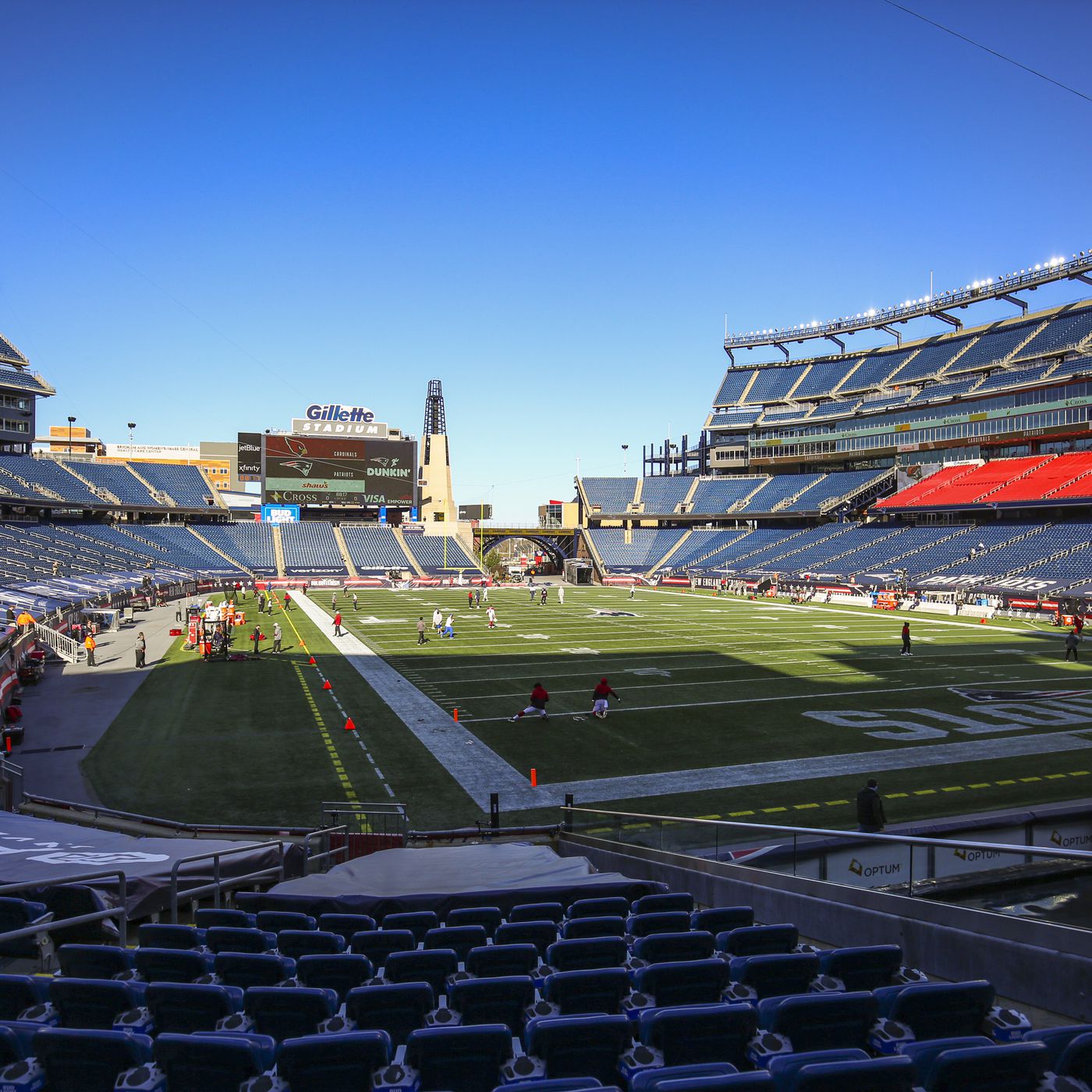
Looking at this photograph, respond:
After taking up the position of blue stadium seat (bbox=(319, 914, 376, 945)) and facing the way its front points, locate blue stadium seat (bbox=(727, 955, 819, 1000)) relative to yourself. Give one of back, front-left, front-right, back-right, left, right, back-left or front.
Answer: back-right

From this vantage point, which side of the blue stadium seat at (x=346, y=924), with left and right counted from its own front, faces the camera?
back

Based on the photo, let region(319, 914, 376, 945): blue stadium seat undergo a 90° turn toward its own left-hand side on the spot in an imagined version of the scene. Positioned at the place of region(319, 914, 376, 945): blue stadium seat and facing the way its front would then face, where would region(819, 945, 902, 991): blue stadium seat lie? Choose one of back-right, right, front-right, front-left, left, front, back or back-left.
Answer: back-left

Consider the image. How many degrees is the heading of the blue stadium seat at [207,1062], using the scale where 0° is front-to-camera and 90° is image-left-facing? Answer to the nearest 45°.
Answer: approximately 180°

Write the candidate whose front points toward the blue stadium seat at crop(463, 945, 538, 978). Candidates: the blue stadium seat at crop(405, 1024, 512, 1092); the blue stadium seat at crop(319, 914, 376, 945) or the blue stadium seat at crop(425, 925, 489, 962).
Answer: the blue stadium seat at crop(405, 1024, 512, 1092)

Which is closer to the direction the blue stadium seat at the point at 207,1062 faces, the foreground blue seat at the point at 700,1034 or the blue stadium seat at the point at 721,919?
the blue stadium seat

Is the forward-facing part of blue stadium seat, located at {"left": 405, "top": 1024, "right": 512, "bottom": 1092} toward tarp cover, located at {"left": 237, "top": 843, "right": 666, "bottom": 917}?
yes

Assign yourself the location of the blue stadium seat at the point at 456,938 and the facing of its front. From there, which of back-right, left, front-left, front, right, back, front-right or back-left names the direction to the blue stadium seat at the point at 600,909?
front-right

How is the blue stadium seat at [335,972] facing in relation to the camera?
away from the camera

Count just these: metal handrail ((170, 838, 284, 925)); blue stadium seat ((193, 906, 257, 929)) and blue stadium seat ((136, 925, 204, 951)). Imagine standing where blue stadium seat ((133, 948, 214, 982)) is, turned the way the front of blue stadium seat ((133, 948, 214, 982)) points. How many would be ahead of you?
3

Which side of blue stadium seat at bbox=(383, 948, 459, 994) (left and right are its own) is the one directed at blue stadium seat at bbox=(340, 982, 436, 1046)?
back

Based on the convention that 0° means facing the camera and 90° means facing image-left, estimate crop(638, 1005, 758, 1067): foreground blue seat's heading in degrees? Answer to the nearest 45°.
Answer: approximately 180°

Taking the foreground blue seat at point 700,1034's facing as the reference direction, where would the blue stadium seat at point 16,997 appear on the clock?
The blue stadium seat is roughly at 9 o'clock from the foreground blue seat.

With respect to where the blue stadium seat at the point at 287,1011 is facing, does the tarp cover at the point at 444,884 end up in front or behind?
in front

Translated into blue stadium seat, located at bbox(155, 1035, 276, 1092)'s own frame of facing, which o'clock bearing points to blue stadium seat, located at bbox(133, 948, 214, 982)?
blue stadium seat, located at bbox(133, 948, 214, 982) is roughly at 12 o'clock from blue stadium seat, located at bbox(155, 1035, 276, 1092).
